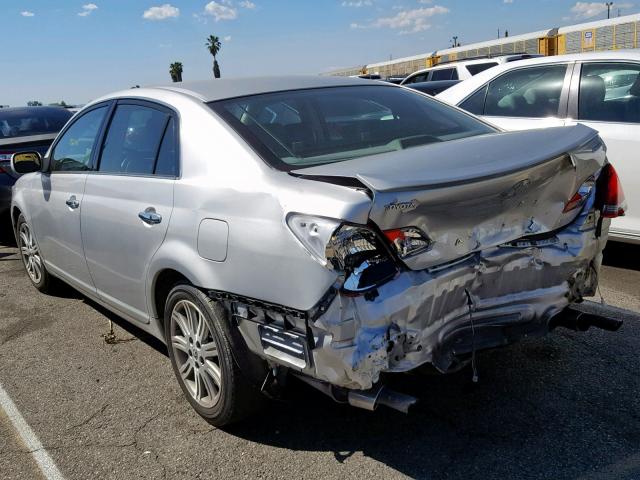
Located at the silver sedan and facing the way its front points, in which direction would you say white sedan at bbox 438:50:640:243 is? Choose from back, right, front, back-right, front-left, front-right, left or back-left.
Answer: right

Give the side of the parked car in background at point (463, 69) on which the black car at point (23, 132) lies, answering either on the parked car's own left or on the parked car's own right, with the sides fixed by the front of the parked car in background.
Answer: on the parked car's own left

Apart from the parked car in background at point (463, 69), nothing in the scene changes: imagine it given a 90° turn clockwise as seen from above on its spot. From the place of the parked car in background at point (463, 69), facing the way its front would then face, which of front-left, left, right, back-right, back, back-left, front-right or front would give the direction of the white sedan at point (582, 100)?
back-right

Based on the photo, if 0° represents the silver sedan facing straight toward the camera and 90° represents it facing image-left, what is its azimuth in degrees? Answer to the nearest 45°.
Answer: approximately 135°

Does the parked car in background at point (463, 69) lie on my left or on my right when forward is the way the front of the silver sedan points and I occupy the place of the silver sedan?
on my right
